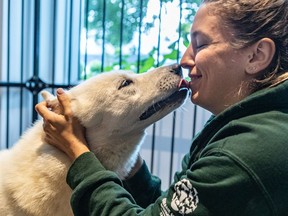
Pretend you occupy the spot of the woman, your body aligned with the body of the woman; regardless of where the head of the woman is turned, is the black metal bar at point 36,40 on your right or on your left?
on your right

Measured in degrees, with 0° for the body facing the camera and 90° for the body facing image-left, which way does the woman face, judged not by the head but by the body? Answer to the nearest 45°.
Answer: approximately 90°

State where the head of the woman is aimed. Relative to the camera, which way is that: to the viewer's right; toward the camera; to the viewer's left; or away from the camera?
to the viewer's left
